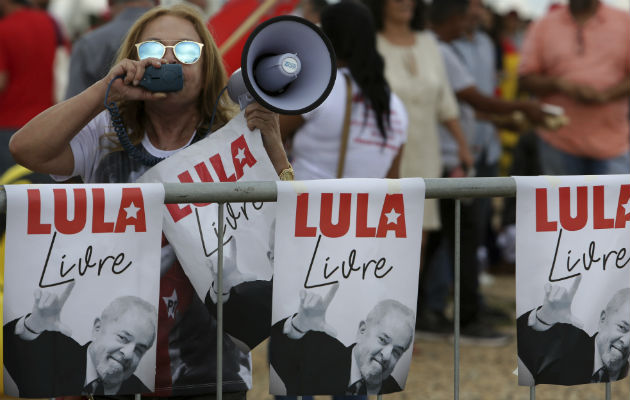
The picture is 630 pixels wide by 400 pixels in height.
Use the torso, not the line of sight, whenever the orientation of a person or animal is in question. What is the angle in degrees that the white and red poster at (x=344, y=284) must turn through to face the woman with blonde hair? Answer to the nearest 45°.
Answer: approximately 90° to its right

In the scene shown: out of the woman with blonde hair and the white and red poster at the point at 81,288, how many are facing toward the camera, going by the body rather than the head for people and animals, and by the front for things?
2

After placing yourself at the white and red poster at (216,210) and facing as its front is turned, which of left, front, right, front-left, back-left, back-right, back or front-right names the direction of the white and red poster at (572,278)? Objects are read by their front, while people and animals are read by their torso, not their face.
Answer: left

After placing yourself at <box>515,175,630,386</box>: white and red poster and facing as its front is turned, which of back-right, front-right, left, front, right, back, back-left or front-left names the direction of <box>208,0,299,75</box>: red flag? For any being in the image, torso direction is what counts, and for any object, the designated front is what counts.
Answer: back-right

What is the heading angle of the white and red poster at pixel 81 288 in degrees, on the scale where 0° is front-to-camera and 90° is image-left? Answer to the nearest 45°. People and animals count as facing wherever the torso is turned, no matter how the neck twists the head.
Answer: approximately 0°

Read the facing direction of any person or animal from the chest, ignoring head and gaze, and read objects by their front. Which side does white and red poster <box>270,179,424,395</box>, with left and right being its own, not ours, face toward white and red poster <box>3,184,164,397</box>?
right

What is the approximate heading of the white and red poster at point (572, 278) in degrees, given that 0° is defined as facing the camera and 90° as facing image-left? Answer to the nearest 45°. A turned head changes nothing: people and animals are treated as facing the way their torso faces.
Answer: approximately 0°
